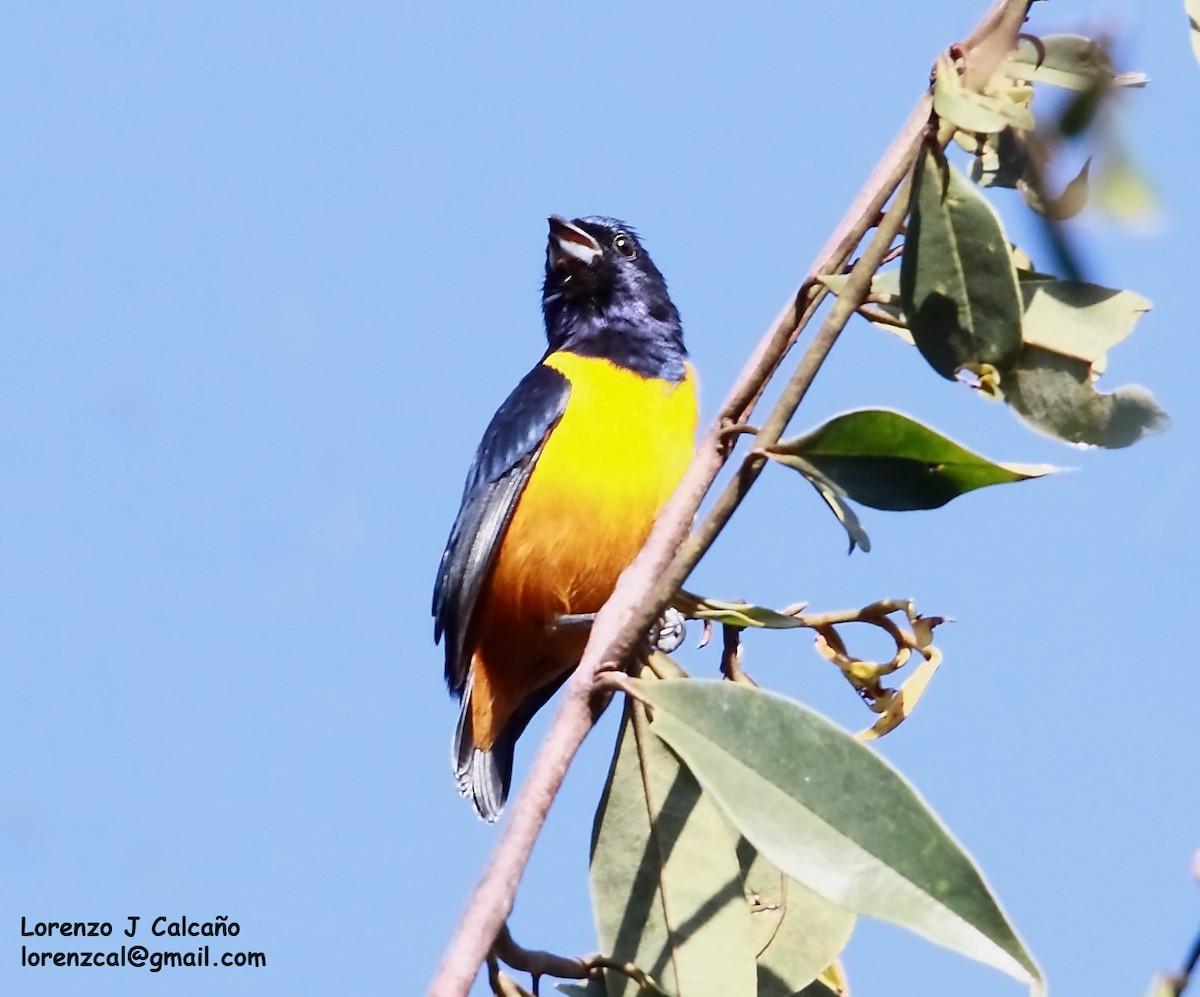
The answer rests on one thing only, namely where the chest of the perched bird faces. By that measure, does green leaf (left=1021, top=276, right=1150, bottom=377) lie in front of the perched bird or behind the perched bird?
in front

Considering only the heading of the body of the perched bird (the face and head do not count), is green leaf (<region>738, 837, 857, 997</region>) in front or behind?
in front

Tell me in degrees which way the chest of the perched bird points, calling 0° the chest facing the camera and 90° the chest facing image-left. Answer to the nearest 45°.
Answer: approximately 315°
